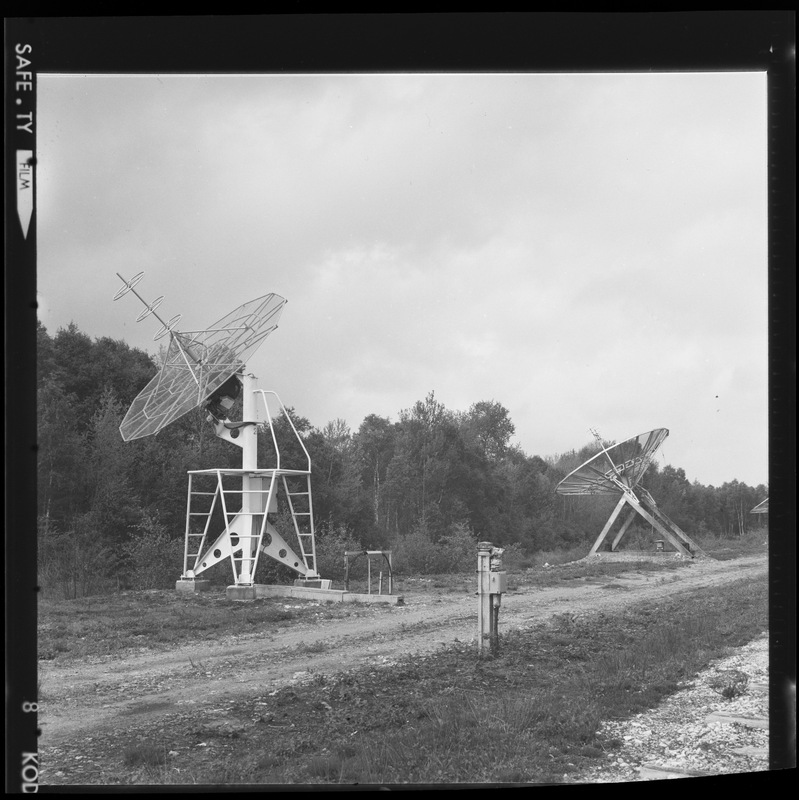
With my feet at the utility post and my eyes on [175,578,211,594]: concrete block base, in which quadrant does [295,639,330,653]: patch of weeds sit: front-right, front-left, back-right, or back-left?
front-left

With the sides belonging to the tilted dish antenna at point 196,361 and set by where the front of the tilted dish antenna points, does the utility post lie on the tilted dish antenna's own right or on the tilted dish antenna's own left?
on the tilted dish antenna's own left

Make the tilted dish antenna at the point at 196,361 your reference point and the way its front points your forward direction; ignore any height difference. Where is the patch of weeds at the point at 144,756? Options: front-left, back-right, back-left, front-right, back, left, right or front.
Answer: front-left
